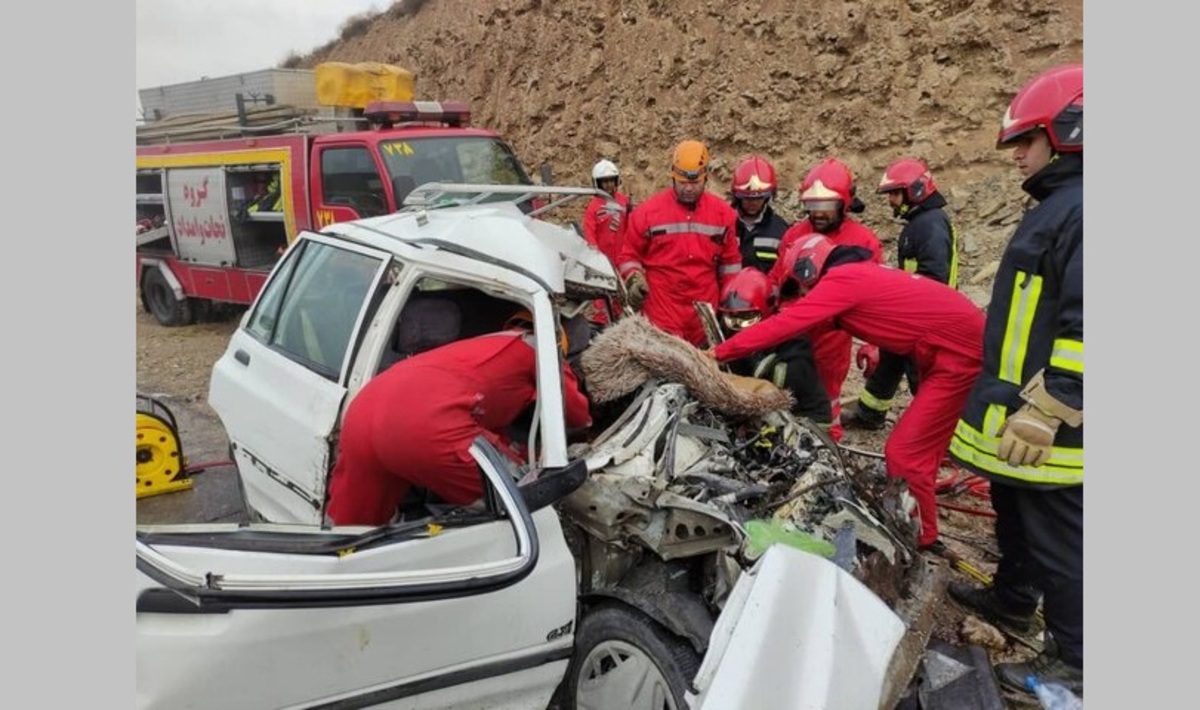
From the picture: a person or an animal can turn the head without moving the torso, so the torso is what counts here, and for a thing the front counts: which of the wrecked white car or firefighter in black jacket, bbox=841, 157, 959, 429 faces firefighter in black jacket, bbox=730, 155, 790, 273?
firefighter in black jacket, bbox=841, 157, 959, 429

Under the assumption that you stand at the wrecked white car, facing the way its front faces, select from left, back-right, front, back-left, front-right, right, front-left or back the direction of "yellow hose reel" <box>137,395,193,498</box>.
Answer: back

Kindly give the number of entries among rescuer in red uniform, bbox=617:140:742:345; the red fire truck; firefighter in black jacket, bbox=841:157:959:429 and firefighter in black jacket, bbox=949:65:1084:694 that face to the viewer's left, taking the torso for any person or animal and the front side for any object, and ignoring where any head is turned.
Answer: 2

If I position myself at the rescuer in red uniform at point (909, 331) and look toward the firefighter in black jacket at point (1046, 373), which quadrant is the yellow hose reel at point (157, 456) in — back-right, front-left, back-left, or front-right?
back-right

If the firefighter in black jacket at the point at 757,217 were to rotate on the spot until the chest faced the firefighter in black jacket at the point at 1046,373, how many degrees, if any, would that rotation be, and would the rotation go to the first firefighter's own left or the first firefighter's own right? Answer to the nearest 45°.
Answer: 0° — they already face them

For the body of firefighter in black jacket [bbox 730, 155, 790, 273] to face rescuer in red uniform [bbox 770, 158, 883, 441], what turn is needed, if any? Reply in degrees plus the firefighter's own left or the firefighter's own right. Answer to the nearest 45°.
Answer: approximately 45° to the firefighter's own left

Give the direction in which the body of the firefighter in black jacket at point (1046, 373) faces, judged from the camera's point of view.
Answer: to the viewer's left

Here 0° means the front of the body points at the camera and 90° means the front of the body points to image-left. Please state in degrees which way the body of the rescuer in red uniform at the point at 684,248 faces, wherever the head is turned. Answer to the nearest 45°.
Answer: approximately 0°

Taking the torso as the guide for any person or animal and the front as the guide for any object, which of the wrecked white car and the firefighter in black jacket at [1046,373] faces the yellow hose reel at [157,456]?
the firefighter in black jacket

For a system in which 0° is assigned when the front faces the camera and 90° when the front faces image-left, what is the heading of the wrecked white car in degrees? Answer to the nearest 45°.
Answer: approximately 315°

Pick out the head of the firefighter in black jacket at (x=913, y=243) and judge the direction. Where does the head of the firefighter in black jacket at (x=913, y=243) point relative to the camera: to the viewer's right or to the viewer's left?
to the viewer's left

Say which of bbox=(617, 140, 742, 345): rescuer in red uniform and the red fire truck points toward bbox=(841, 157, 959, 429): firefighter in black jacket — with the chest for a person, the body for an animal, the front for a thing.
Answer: the red fire truck

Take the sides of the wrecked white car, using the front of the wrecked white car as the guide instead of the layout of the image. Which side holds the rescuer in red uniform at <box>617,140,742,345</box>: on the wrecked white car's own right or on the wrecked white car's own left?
on the wrecked white car's own left

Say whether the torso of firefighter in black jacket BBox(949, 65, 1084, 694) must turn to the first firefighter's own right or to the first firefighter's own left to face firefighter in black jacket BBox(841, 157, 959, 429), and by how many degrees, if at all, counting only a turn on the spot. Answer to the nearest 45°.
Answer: approximately 90° to the first firefighter's own right

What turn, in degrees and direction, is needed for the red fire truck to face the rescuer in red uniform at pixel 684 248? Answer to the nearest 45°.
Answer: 0° — it already faces them

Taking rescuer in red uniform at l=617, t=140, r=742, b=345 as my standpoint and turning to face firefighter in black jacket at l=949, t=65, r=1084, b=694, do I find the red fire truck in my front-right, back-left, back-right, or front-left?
back-right

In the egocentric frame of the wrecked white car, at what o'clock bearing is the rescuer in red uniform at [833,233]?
The rescuer in red uniform is roughly at 9 o'clock from the wrecked white car.
